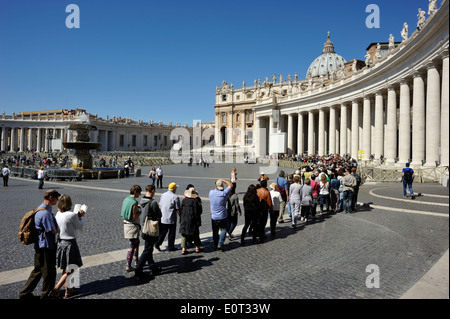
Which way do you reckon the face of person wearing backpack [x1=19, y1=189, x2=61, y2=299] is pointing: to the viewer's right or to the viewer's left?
to the viewer's right

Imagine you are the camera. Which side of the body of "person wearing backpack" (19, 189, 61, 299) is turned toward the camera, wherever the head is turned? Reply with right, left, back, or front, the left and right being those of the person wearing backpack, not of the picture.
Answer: right

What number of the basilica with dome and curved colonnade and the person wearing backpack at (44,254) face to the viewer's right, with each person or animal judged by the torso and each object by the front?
1

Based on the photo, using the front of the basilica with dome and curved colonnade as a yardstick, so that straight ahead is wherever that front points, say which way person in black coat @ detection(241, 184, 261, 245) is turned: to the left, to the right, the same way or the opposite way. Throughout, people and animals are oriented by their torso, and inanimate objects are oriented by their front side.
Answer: the opposite way

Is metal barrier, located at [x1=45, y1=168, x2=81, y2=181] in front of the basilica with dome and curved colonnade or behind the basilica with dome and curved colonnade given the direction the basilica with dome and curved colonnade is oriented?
in front

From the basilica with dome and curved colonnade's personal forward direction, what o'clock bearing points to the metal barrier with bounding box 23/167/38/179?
The metal barrier is roughly at 1 o'clock from the basilica with dome and curved colonnade.

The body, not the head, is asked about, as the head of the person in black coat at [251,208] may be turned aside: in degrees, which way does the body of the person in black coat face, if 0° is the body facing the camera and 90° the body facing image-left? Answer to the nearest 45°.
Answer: approximately 225°

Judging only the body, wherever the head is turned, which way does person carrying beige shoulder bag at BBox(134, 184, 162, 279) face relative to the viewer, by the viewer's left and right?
facing away from the viewer and to the right of the viewer

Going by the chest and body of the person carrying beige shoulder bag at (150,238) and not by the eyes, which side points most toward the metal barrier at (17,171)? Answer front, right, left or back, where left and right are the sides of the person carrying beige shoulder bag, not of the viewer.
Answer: left

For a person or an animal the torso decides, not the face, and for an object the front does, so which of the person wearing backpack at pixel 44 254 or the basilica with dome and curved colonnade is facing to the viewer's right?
the person wearing backpack

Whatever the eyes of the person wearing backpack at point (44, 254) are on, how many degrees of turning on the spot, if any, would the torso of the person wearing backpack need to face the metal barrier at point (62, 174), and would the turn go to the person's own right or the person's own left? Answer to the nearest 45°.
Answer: approximately 90° to the person's own left
